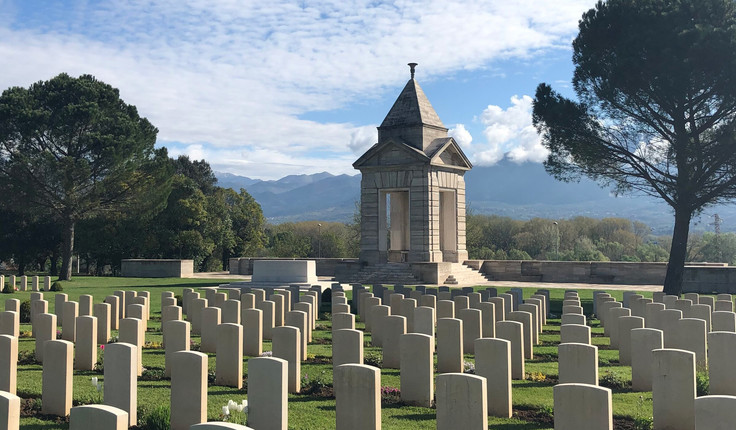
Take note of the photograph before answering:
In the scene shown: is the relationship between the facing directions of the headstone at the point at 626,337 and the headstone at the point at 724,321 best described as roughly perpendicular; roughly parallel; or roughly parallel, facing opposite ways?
roughly parallel

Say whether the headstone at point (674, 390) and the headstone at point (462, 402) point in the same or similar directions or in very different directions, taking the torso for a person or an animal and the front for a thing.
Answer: same or similar directions
